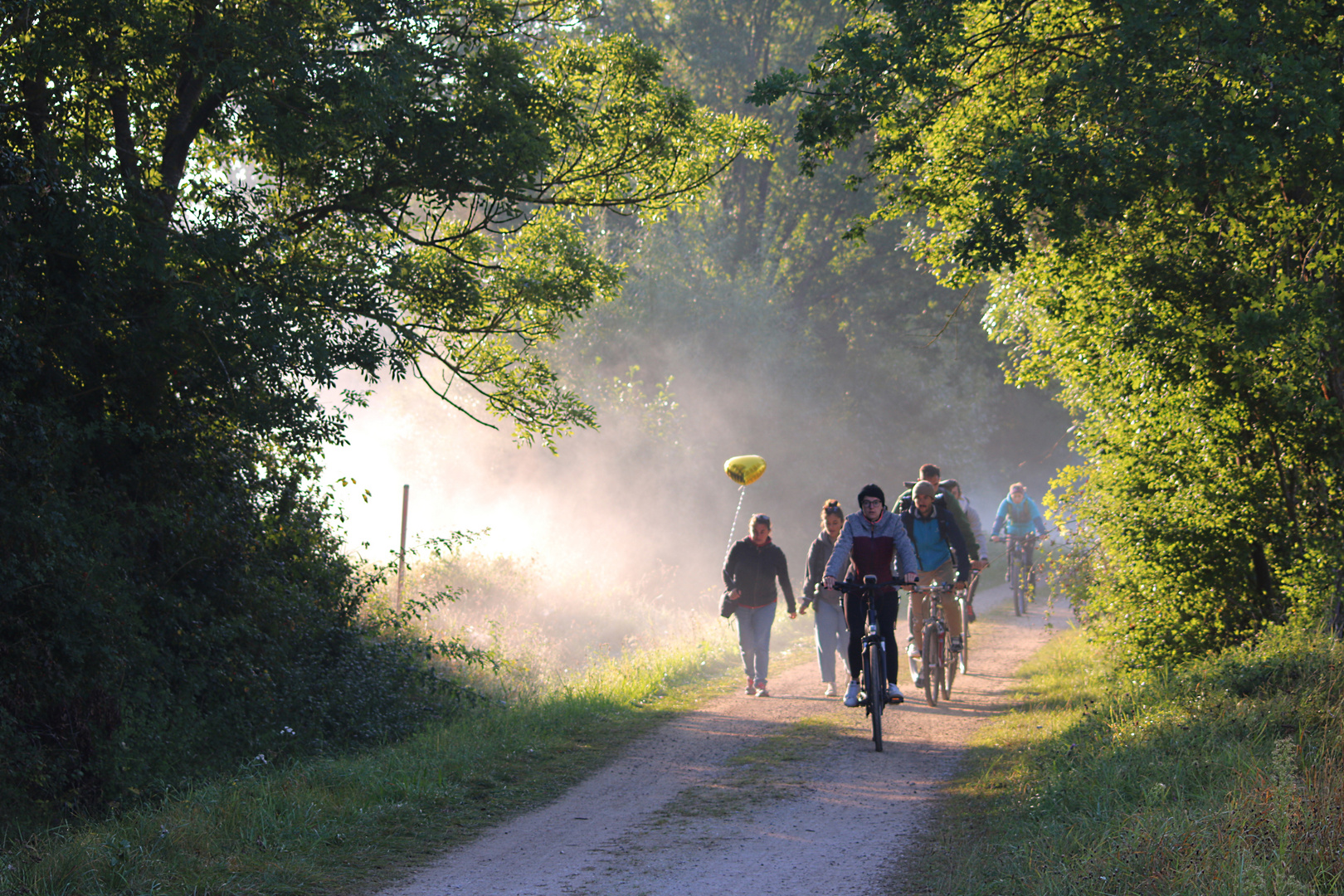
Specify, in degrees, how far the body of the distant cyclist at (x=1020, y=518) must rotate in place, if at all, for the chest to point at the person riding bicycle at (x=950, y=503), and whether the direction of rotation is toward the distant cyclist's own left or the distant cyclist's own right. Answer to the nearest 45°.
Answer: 0° — they already face them

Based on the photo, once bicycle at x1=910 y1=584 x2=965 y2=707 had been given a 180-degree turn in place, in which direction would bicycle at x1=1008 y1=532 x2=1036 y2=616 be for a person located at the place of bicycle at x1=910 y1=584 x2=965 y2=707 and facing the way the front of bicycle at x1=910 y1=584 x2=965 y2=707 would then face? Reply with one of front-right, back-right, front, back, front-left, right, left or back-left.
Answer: front

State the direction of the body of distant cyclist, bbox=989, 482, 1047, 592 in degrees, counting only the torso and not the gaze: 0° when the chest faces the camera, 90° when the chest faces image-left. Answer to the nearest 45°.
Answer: approximately 0°

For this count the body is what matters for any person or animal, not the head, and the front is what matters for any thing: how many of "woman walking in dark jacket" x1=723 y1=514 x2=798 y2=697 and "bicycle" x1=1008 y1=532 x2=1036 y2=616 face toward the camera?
2

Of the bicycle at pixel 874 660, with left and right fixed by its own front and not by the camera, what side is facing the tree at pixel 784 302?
back

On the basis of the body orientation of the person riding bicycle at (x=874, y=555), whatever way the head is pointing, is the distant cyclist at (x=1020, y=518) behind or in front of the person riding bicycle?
behind
